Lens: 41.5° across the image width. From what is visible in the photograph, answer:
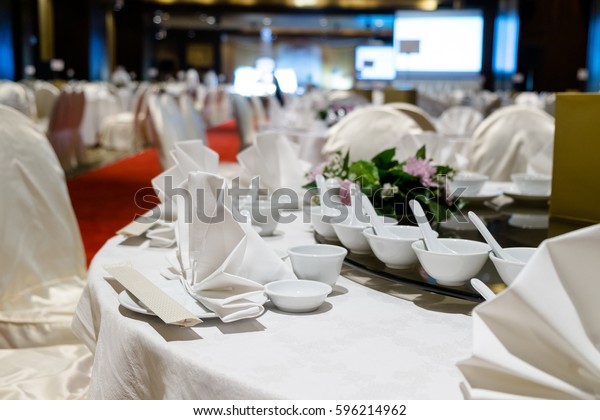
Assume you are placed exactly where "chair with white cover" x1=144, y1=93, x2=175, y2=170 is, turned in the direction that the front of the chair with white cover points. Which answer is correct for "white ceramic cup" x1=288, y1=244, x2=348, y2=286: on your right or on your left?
on your right

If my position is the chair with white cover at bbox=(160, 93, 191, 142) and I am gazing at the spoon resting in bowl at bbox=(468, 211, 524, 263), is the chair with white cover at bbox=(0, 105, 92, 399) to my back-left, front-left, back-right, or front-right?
front-right

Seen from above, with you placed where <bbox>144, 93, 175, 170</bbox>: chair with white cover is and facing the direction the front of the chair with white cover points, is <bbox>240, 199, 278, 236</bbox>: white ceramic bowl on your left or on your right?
on your right

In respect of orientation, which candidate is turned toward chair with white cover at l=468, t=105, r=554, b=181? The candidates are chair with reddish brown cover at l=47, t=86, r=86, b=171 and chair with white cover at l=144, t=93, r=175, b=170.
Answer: chair with white cover at l=144, t=93, r=175, b=170

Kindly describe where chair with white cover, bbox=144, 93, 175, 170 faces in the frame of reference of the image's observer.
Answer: facing to the right of the viewer
